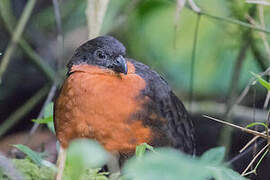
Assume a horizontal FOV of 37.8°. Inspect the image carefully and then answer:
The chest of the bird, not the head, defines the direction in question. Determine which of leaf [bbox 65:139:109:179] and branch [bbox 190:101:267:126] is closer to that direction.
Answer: the leaf

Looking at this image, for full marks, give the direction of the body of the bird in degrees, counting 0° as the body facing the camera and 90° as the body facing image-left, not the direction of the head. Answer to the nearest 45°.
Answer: approximately 45°

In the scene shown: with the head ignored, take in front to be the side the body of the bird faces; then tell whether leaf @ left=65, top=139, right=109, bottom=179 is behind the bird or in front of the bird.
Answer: in front

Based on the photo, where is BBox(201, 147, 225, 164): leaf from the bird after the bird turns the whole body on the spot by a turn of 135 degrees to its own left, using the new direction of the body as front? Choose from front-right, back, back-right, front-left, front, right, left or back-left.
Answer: front

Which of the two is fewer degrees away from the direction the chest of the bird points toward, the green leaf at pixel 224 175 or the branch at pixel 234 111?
the green leaf

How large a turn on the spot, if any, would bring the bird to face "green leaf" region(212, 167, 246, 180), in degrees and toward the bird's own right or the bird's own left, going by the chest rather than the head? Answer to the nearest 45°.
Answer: approximately 45° to the bird's own left

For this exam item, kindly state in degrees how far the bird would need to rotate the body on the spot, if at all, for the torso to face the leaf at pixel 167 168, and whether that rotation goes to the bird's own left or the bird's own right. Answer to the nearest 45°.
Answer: approximately 45° to the bird's own left

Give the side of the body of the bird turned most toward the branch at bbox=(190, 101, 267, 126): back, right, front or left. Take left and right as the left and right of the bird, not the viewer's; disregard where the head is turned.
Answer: back

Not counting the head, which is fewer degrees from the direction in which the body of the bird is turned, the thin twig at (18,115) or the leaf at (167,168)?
the leaf

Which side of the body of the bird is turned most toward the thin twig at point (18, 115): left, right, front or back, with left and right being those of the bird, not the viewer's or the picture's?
right
